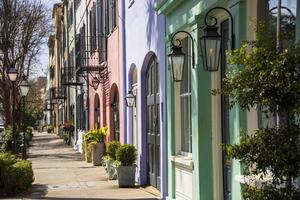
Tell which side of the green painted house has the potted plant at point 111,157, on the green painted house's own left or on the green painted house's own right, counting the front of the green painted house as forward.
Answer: on the green painted house's own right

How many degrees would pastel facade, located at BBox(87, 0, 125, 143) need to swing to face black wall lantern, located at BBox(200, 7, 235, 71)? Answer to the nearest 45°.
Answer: approximately 90° to its left

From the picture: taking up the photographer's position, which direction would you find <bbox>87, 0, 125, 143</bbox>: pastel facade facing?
facing to the left of the viewer

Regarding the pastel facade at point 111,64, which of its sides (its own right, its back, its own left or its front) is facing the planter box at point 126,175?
left

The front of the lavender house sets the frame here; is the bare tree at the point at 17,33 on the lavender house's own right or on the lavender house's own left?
on the lavender house's own right

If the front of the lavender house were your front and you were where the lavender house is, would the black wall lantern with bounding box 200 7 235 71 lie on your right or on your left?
on your left

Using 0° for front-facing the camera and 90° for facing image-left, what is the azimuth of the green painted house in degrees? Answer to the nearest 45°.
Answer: approximately 45°

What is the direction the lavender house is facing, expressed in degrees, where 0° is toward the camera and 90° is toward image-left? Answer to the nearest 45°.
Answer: approximately 90°

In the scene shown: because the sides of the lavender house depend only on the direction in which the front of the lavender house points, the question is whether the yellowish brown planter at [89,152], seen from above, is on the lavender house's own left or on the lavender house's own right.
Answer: on the lavender house's own right
